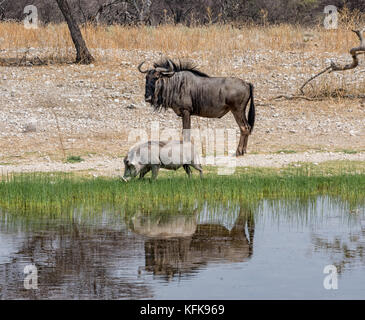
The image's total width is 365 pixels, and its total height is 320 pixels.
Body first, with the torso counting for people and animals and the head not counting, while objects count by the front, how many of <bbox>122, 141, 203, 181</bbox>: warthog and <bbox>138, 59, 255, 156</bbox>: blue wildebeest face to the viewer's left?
2

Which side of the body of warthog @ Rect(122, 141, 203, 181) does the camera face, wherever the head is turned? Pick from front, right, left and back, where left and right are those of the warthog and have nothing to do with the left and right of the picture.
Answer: left

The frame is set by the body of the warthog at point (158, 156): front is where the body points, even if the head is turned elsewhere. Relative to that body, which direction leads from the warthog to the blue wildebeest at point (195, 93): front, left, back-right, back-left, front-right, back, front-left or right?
right

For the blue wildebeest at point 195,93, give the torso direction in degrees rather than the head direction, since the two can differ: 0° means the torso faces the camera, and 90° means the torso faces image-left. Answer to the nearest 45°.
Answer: approximately 90°

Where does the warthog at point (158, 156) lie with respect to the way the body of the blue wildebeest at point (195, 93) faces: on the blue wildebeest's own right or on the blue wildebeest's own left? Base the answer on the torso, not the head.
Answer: on the blue wildebeest's own left
